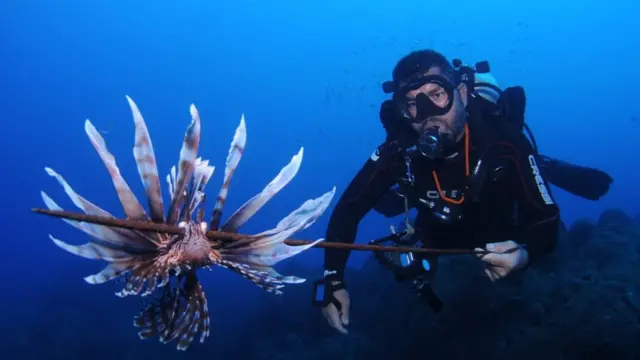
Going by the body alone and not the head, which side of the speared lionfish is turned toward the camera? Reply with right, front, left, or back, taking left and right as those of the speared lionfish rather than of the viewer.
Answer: front

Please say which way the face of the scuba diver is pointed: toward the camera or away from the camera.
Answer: toward the camera

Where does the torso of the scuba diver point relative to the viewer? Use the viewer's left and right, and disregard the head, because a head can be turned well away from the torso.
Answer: facing the viewer and to the left of the viewer
